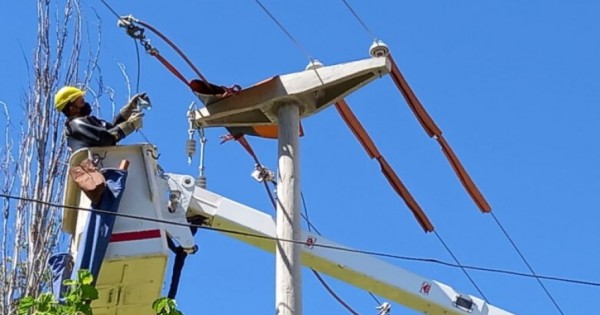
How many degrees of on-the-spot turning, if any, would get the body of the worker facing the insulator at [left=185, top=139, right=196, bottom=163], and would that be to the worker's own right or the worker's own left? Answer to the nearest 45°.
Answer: approximately 45° to the worker's own left

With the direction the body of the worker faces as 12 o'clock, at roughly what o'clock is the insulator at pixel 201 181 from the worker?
The insulator is roughly at 11 o'clock from the worker.

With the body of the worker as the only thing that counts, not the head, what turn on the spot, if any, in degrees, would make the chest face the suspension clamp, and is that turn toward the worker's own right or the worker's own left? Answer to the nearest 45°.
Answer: approximately 45° to the worker's own left

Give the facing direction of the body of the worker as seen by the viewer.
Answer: to the viewer's right

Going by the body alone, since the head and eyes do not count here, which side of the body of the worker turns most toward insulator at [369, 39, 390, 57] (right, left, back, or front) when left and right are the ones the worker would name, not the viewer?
front

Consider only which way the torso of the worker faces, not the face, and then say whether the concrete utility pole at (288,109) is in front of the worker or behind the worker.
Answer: in front

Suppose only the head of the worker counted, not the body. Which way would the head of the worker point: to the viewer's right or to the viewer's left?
to the viewer's right
